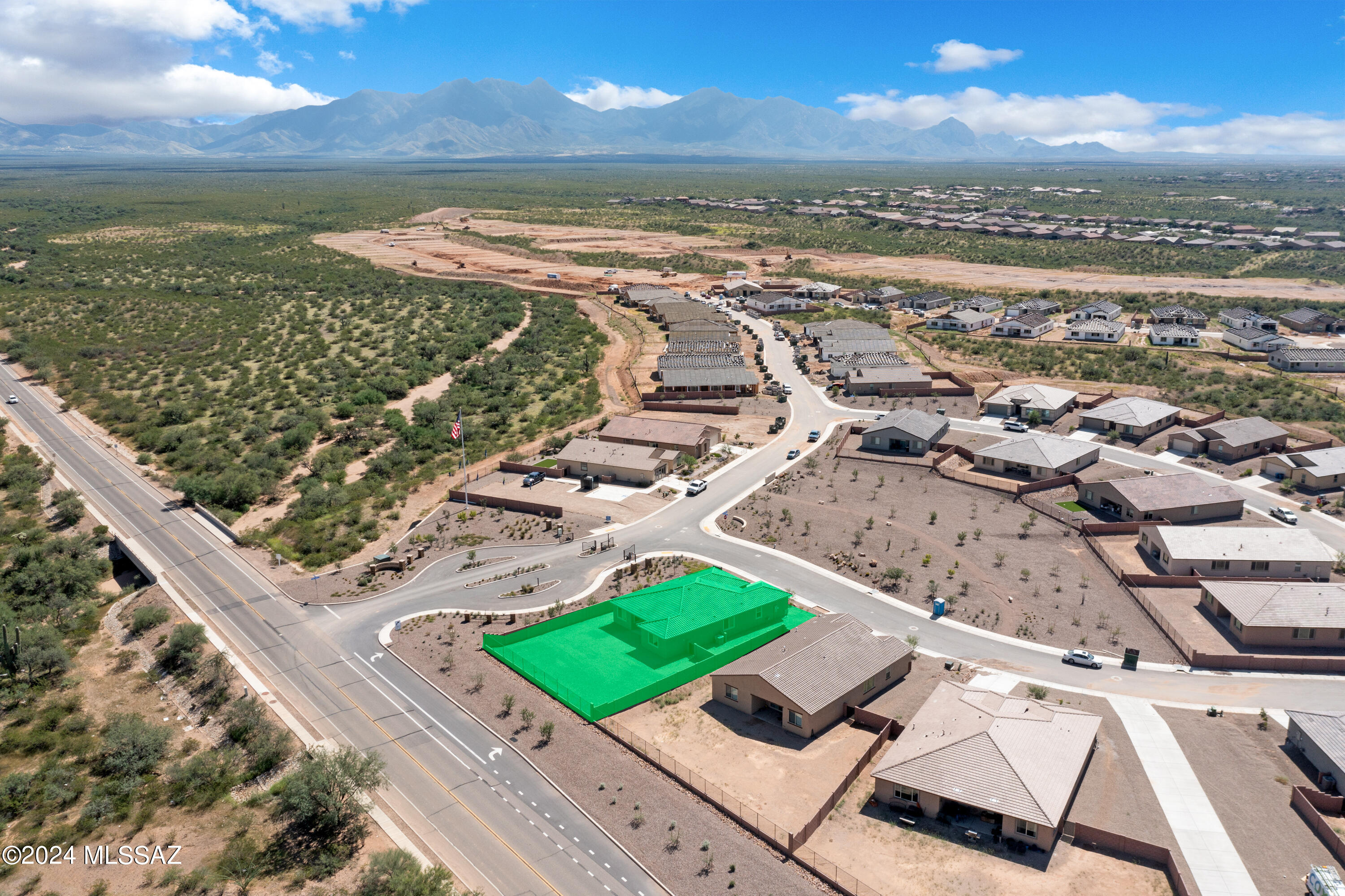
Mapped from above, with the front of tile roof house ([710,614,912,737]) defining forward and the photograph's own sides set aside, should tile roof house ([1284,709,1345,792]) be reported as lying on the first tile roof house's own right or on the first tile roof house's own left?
on the first tile roof house's own right

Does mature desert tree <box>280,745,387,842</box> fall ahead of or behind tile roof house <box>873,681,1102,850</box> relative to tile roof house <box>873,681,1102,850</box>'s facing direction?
behind

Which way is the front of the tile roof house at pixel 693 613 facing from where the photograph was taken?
facing away from the viewer and to the right of the viewer

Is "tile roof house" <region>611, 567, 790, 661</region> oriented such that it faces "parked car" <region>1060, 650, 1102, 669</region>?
no

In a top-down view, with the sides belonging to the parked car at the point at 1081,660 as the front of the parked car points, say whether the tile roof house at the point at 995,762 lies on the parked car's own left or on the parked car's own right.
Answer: on the parked car's own right

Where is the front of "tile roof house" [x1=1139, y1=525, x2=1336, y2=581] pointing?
to the viewer's right

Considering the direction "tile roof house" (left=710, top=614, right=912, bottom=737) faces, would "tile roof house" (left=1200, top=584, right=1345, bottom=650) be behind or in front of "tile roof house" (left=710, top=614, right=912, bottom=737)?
in front

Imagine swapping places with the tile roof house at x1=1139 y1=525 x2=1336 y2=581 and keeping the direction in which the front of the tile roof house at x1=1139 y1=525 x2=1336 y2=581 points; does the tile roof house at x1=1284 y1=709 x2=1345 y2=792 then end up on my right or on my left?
on my right

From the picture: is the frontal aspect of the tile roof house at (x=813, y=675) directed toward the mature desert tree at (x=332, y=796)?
no

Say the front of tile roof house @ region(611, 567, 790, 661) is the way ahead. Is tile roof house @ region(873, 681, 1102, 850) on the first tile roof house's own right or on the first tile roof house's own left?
on the first tile roof house's own right

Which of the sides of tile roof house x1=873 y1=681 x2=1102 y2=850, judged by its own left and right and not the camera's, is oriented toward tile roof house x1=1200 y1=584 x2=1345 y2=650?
front

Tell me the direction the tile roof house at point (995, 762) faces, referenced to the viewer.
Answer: facing away from the viewer and to the right of the viewer

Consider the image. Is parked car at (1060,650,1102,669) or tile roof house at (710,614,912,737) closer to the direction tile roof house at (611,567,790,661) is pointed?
the parked car

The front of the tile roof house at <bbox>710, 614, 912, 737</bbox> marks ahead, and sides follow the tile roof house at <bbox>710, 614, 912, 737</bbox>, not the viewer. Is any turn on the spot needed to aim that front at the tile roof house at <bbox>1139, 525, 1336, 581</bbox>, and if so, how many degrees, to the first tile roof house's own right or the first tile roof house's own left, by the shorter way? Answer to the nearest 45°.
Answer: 0° — it already faces it

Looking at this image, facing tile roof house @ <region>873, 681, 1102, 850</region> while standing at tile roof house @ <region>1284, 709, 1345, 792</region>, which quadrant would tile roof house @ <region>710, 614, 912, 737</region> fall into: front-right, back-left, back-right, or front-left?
front-right
